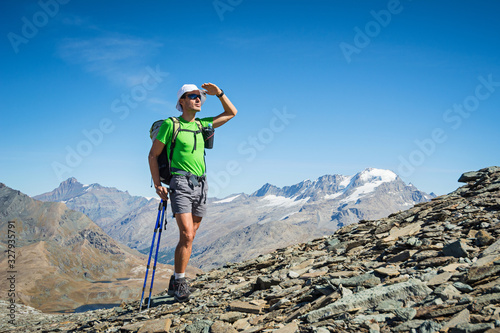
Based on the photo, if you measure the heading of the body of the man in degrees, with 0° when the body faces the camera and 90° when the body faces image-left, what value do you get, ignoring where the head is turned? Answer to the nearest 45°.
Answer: approximately 315°
